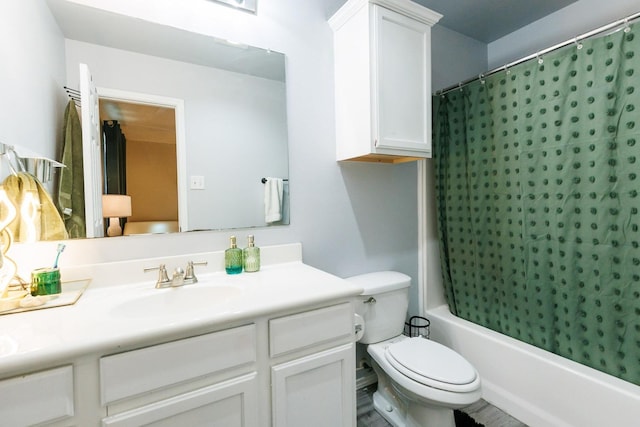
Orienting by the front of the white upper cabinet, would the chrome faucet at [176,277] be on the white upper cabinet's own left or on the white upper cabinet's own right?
on the white upper cabinet's own right
